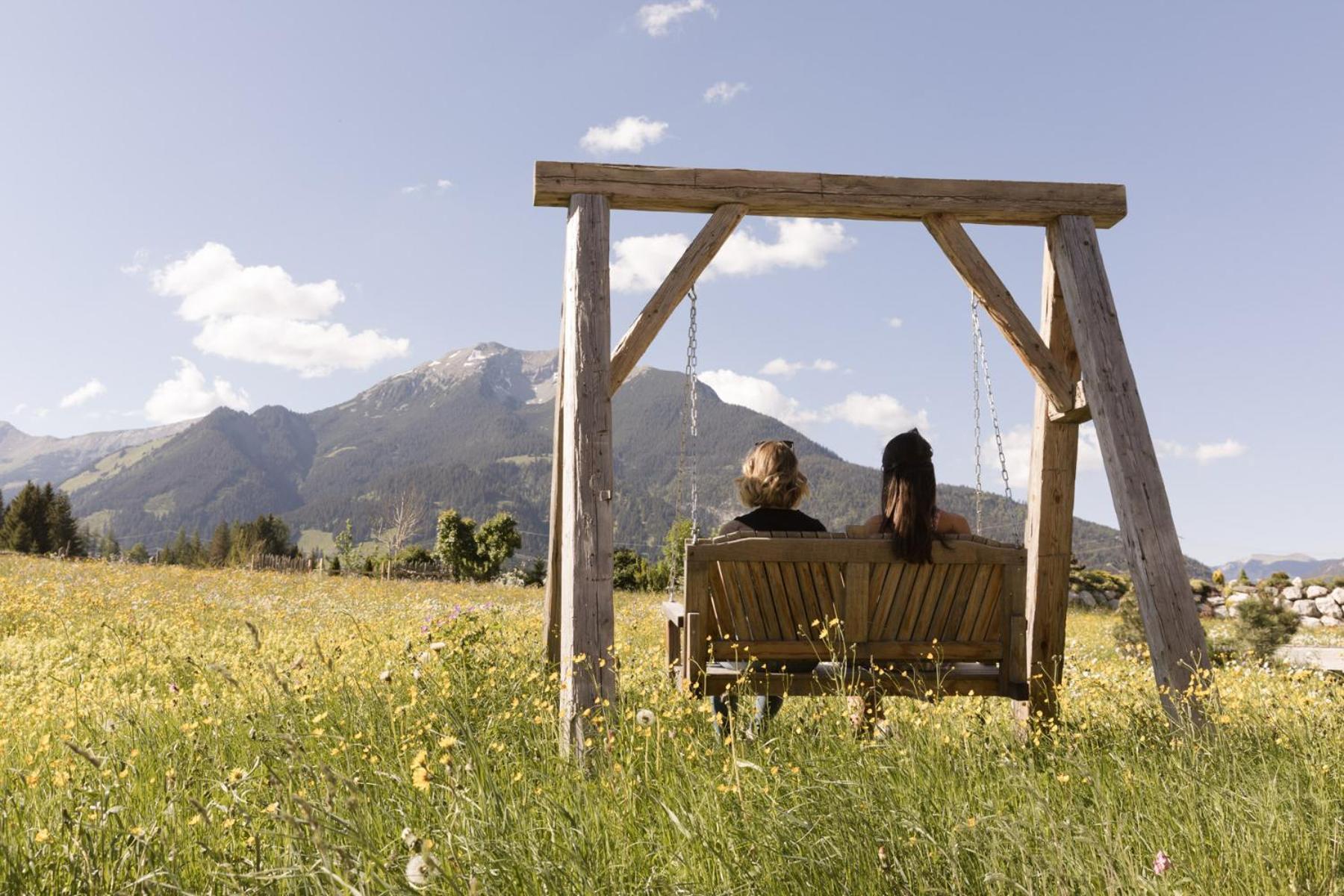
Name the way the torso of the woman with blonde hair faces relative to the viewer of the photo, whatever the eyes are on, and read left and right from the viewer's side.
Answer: facing away from the viewer

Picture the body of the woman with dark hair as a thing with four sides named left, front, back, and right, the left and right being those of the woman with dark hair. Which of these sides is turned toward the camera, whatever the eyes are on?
back

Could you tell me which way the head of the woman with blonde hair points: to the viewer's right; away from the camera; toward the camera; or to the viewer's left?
away from the camera

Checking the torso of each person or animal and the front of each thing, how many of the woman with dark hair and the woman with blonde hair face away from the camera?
2

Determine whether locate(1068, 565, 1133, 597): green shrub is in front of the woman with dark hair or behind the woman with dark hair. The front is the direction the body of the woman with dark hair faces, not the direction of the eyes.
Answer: in front

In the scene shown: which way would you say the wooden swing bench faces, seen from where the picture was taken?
facing away from the viewer

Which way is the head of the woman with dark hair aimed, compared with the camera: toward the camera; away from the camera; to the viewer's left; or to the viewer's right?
away from the camera

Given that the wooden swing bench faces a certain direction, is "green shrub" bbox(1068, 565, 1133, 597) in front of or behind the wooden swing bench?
in front
